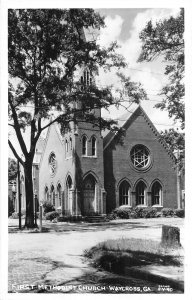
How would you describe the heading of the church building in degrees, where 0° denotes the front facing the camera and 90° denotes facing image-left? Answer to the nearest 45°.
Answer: approximately 0°

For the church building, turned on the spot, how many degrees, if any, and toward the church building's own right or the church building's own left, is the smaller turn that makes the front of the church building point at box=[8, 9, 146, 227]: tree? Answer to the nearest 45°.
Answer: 0° — it already faces it

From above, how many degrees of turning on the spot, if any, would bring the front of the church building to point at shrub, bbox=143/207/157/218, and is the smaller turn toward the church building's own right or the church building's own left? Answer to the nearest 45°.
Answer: approximately 45° to the church building's own left

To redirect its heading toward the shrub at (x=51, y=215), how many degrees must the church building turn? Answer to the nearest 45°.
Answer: approximately 90° to its right
